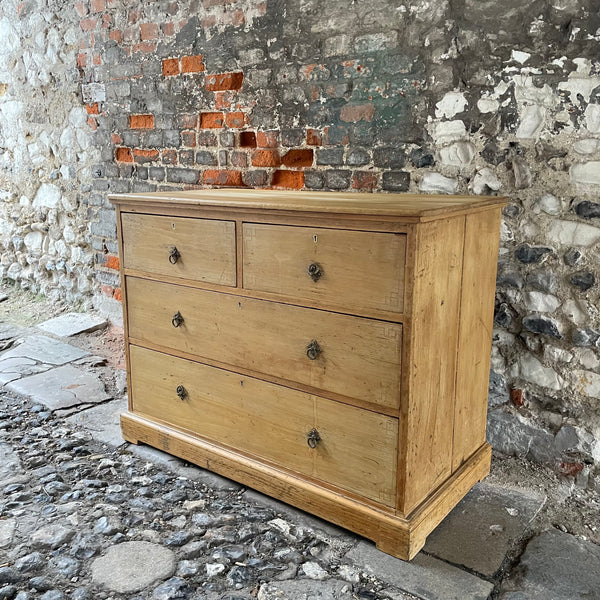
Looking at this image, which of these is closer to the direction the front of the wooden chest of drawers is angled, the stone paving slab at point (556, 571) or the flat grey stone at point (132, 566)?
the flat grey stone

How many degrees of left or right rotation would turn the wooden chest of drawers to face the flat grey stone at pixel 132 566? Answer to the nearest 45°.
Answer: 0° — it already faces it

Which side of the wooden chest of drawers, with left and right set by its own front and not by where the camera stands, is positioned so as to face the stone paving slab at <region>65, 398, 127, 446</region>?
right

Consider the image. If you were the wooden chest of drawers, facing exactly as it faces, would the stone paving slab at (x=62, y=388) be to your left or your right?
on your right

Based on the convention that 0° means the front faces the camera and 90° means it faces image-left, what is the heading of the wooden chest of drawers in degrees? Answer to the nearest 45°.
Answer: approximately 45°

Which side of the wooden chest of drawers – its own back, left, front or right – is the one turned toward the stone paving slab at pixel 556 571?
left
